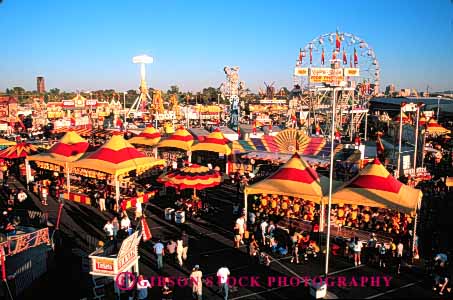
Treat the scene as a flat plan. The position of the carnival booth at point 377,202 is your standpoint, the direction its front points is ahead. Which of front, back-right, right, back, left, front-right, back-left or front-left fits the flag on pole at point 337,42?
back

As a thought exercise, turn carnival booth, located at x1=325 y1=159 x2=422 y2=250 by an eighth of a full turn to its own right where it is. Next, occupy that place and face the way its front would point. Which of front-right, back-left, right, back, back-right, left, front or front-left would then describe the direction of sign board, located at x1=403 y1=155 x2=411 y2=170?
back-right

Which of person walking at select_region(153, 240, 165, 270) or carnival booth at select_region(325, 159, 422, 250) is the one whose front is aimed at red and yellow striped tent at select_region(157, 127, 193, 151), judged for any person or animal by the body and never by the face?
the person walking

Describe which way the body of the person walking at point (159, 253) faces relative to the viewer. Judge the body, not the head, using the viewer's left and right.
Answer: facing away from the viewer

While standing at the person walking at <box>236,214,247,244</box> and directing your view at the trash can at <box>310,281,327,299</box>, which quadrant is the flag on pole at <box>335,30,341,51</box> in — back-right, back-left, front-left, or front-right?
back-left

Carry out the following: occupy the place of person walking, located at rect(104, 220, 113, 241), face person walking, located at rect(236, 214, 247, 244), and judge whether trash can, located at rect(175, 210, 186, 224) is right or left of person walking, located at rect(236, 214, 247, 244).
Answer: left

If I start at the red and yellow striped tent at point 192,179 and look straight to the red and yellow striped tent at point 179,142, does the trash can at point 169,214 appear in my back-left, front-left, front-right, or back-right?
back-left
